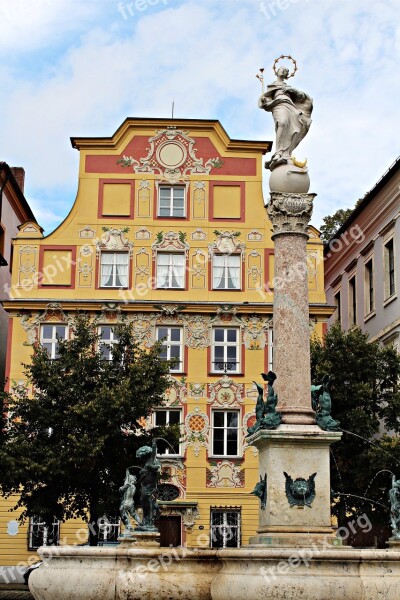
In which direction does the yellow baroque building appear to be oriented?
toward the camera

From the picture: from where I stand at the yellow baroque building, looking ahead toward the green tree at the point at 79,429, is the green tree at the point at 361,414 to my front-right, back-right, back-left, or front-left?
front-left

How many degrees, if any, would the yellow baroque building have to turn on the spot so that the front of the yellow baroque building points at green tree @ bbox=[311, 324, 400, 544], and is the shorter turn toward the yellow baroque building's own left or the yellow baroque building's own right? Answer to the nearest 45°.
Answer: approximately 45° to the yellow baroque building's own left

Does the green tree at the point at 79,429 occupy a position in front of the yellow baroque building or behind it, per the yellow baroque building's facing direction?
in front

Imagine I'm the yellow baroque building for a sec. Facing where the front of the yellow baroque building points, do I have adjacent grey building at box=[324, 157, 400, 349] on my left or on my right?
on my left

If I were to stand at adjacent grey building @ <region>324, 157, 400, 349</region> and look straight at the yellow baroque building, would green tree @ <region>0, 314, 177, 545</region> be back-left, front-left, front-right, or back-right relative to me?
front-left

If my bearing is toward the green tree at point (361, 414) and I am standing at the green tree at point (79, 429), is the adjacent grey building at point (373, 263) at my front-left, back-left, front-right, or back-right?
front-left

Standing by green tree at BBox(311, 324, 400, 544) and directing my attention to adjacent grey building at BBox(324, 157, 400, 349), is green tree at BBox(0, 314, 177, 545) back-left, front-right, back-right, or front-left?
back-left

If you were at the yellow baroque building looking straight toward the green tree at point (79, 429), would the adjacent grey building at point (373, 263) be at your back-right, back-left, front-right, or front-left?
back-left

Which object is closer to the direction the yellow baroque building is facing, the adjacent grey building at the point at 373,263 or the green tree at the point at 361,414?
the green tree

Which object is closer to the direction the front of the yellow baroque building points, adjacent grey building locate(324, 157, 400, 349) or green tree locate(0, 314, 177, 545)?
the green tree
